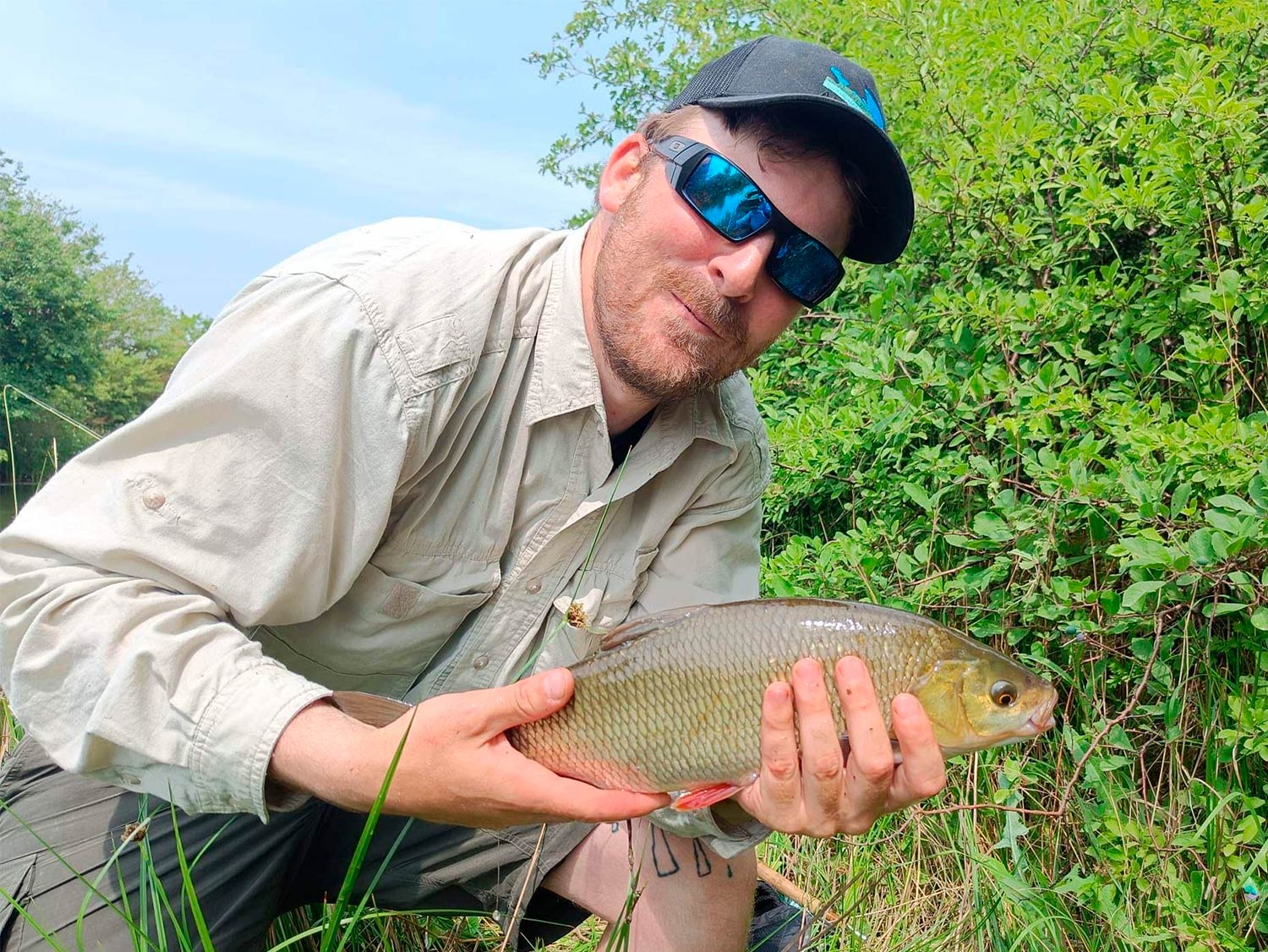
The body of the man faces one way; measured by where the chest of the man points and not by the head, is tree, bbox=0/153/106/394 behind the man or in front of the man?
behind

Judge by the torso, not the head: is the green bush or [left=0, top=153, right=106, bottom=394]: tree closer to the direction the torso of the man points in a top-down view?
the green bush
